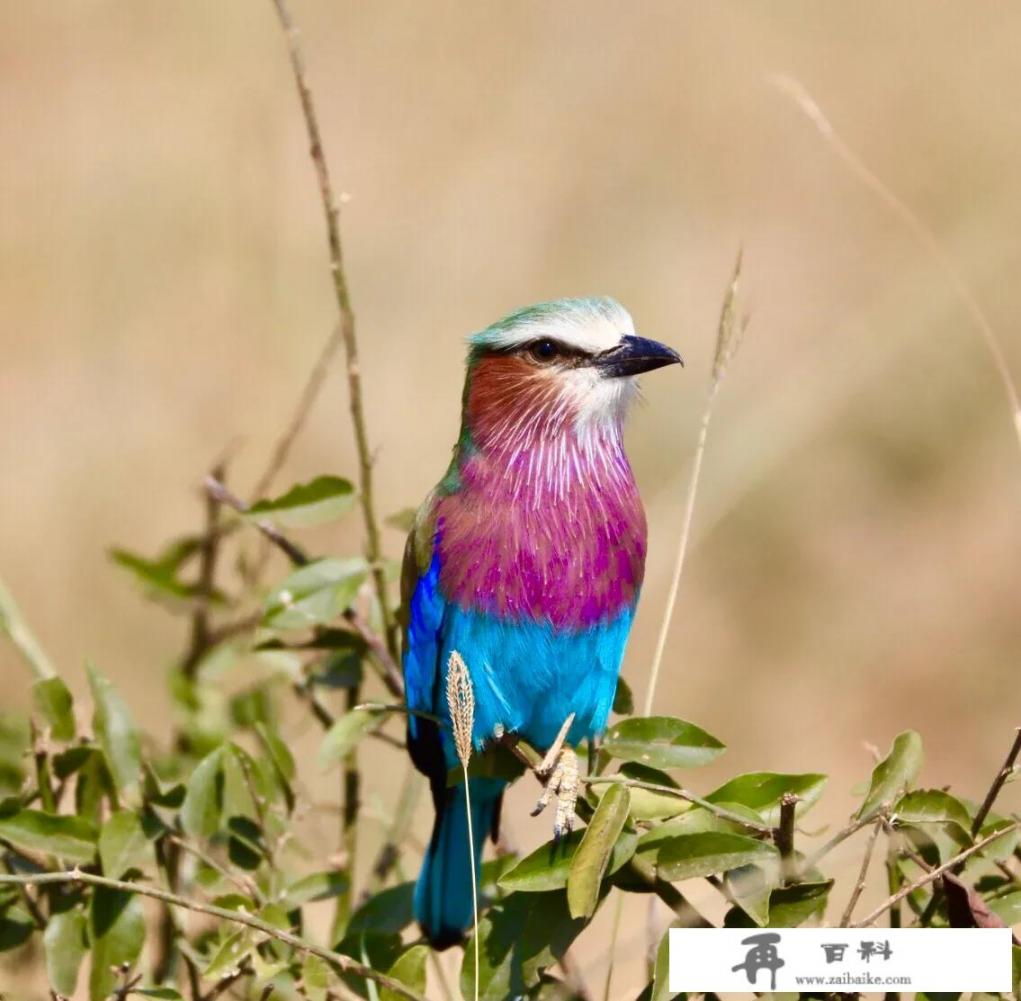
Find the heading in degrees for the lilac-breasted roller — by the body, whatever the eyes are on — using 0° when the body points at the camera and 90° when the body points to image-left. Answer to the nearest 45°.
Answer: approximately 315°

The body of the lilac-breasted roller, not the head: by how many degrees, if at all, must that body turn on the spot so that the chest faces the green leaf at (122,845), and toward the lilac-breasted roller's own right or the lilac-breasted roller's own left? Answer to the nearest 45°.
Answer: approximately 135° to the lilac-breasted roller's own right
